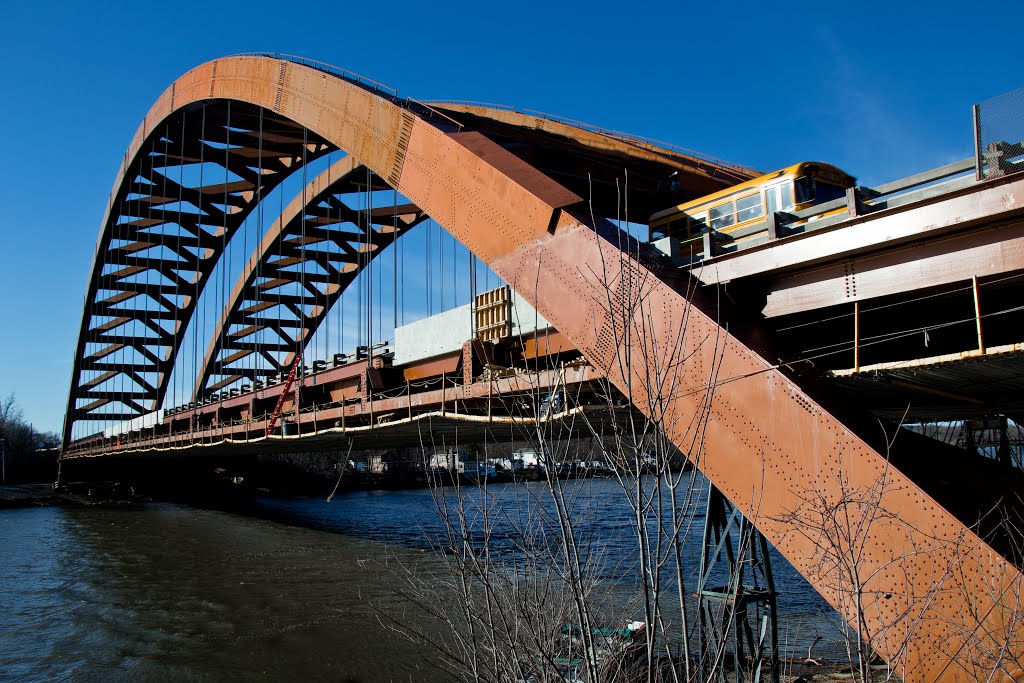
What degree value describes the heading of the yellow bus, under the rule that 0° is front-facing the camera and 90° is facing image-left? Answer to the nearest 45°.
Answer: approximately 315°
